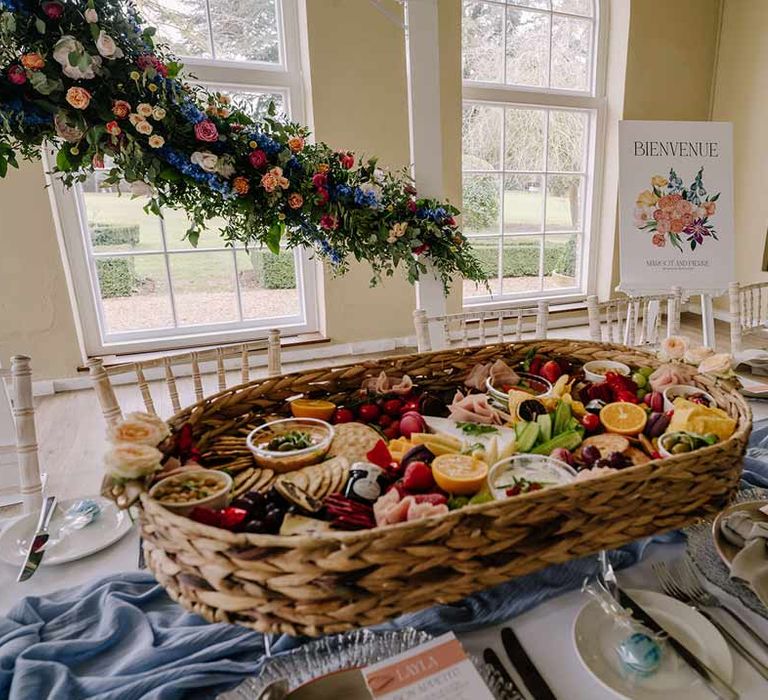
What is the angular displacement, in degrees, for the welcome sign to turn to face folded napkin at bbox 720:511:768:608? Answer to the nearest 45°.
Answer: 0° — it already faces it

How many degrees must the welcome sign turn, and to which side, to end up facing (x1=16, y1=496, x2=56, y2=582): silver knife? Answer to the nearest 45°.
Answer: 0° — it already faces it

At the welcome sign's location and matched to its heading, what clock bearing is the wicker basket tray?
The wicker basket tray is roughly at 12 o'clock from the welcome sign.

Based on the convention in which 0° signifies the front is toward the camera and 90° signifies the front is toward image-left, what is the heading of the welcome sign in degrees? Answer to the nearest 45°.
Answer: approximately 0°

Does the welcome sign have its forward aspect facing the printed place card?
yes

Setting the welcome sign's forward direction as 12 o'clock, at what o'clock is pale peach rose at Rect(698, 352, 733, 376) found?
The pale peach rose is roughly at 12 o'clock from the welcome sign.

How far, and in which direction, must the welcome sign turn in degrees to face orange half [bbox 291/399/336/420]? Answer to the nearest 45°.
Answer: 0° — it already faces it

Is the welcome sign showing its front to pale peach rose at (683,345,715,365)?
yes

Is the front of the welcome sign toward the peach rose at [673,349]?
yes
